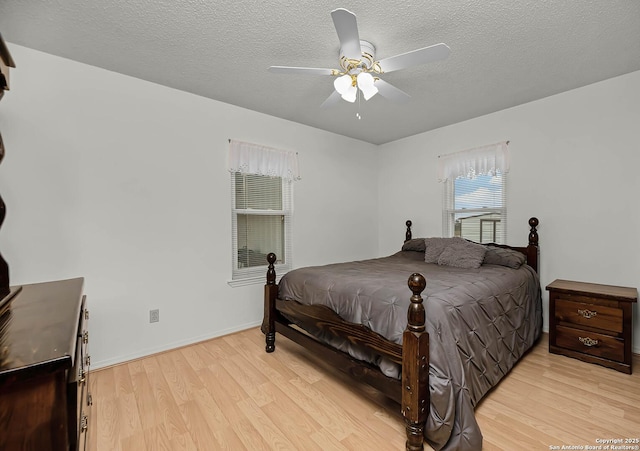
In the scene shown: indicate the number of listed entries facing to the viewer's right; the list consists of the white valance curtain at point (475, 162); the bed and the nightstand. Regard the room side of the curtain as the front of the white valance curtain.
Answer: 0

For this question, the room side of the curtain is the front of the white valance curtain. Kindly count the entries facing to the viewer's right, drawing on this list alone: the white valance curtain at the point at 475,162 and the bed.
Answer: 0

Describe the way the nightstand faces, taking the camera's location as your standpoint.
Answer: facing the viewer and to the left of the viewer

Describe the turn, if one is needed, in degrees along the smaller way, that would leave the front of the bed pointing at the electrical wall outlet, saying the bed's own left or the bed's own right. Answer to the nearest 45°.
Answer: approximately 45° to the bed's own right

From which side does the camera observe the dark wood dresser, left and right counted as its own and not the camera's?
right

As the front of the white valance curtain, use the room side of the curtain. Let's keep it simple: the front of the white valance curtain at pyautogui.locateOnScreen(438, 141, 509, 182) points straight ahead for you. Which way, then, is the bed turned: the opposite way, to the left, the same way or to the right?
the same way

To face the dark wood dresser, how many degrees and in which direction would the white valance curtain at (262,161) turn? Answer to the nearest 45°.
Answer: approximately 45° to its right

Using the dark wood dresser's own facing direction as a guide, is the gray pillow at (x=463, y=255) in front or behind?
in front

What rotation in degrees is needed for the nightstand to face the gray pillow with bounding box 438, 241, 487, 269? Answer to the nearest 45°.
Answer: approximately 45° to its right

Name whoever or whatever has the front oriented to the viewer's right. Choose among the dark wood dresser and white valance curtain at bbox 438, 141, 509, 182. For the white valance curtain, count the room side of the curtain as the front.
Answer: the dark wood dresser

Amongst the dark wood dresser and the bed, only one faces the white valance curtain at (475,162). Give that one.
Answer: the dark wood dresser

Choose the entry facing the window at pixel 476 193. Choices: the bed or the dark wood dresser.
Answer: the dark wood dresser

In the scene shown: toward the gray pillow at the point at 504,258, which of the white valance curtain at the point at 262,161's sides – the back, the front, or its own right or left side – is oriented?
front

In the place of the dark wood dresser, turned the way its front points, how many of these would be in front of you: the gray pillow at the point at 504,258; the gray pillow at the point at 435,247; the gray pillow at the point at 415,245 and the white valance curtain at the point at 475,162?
4
